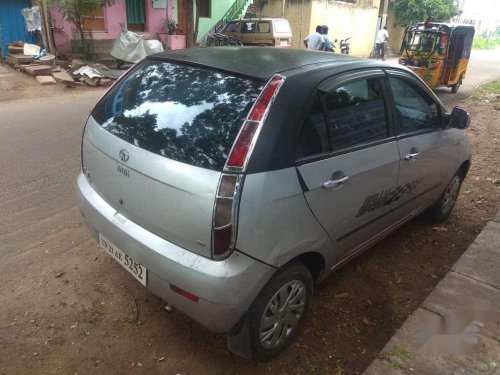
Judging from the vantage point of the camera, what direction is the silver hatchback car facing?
facing away from the viewer and to the right of the viewer

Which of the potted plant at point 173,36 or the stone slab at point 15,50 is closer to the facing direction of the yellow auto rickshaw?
the stone slab

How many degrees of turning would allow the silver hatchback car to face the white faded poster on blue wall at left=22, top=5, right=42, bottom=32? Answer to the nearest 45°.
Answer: approximately 90° to its left

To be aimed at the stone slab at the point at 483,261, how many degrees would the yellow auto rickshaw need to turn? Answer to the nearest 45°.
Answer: approximately 45° to its left

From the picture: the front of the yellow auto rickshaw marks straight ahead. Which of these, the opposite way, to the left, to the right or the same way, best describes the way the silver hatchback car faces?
the opposite way

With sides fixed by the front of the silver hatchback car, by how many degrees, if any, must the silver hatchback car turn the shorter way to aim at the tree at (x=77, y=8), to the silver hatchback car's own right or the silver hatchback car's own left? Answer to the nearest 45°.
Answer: approximately 90° to the silver hatchback car's own left

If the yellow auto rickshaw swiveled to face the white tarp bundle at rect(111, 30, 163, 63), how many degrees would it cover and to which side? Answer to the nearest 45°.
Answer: approximately 45° to its right

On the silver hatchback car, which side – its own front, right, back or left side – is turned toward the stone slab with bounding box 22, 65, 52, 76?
left

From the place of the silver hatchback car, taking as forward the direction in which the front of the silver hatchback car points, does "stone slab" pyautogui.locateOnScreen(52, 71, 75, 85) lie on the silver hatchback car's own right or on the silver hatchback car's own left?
on the silver hatchback car's own left
